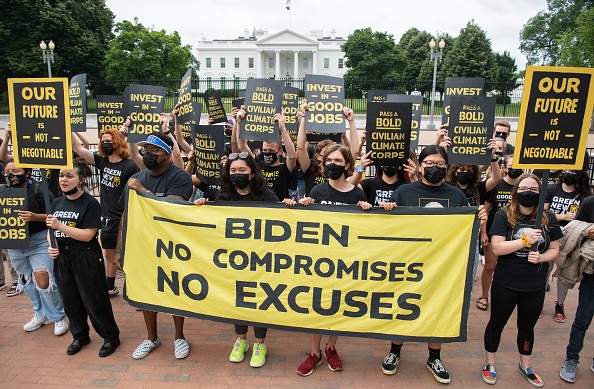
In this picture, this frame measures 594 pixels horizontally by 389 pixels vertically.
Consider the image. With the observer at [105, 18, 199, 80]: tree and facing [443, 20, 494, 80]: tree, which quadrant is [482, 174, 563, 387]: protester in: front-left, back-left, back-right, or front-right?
front-right

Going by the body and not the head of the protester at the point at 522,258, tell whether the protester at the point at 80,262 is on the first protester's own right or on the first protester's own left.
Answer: on the first protester's own right

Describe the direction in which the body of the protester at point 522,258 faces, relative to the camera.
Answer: toward the camera

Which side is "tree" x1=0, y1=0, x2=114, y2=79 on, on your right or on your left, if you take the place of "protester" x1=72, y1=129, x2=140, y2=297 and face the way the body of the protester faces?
on your right

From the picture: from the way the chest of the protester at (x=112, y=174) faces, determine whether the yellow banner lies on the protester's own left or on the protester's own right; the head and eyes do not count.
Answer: on the protester's own left

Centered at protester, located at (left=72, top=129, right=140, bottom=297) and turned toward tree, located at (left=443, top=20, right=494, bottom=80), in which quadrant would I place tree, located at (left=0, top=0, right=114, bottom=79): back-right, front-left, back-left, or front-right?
front-left

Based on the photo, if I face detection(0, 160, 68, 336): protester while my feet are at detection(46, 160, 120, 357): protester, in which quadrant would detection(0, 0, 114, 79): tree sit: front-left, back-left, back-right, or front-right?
front-right

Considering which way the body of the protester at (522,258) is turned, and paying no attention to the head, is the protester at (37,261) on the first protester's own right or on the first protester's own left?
on the first protester's own right

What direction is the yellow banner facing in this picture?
toward the camera

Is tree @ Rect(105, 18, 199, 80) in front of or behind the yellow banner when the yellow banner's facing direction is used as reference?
behind

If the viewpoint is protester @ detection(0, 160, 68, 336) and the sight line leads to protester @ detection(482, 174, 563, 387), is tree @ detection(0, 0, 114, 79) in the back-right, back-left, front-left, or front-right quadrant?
back-left

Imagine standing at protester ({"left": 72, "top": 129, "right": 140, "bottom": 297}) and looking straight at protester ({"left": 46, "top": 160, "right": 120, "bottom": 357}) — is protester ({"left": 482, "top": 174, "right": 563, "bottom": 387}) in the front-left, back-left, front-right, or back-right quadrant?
front-left

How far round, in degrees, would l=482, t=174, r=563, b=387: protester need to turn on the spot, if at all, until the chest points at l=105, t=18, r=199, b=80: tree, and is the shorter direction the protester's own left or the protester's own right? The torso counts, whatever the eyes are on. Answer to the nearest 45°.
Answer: approximately 135° to the protester's own right

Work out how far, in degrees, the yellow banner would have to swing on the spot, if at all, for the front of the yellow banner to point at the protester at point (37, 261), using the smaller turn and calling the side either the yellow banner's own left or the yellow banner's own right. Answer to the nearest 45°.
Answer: approximately 90° to the yellow banner's own right

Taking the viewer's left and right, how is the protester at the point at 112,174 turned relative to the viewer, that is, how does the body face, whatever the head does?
facing the viewer and to the left of the viewer

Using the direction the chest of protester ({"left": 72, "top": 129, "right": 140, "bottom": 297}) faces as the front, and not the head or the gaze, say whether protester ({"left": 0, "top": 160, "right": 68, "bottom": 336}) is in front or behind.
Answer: in front

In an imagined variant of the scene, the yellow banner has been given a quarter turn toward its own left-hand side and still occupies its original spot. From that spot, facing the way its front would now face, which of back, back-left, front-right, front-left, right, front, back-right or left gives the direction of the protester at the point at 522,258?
front
